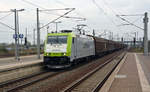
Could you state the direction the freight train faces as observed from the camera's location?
facing the viewer and to the left of the viewer
